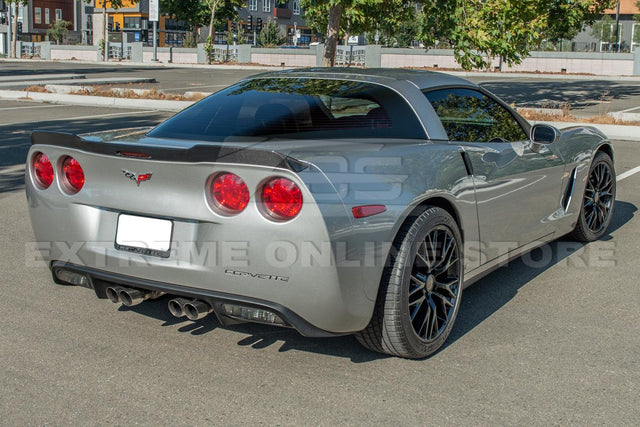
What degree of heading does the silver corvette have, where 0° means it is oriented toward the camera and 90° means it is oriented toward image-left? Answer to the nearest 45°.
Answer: approximately 225°

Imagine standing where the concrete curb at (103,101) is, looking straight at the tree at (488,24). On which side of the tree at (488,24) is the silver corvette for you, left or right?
right

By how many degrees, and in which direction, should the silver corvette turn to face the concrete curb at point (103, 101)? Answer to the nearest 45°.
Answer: approximately 45° to its left

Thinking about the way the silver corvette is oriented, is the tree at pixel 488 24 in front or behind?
in front

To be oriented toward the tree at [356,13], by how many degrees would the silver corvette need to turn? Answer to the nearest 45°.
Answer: approximately 45° to its left
